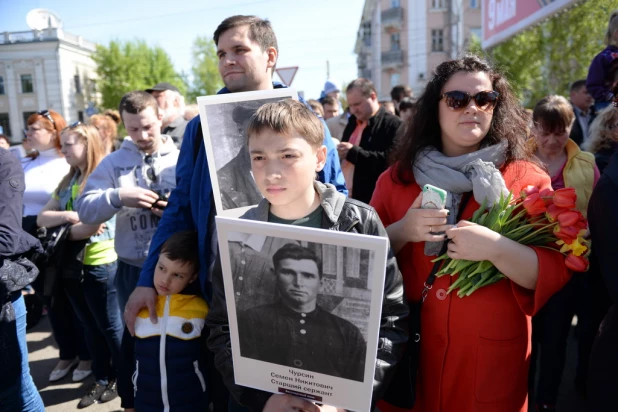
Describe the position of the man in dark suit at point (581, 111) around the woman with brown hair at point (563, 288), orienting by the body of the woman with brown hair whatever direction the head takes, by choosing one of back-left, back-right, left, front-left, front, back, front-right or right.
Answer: back-right

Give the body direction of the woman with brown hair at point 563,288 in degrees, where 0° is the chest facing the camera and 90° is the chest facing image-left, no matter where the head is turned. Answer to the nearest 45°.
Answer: approximately 45°

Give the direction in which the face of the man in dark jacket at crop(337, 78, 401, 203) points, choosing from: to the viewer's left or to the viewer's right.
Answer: to the viewer's left

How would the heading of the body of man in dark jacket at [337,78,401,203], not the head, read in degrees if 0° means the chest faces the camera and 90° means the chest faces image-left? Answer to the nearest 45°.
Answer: approximately 45°

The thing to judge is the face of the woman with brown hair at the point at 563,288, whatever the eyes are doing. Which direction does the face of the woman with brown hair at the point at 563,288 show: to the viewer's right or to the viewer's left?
to the viewer's left
